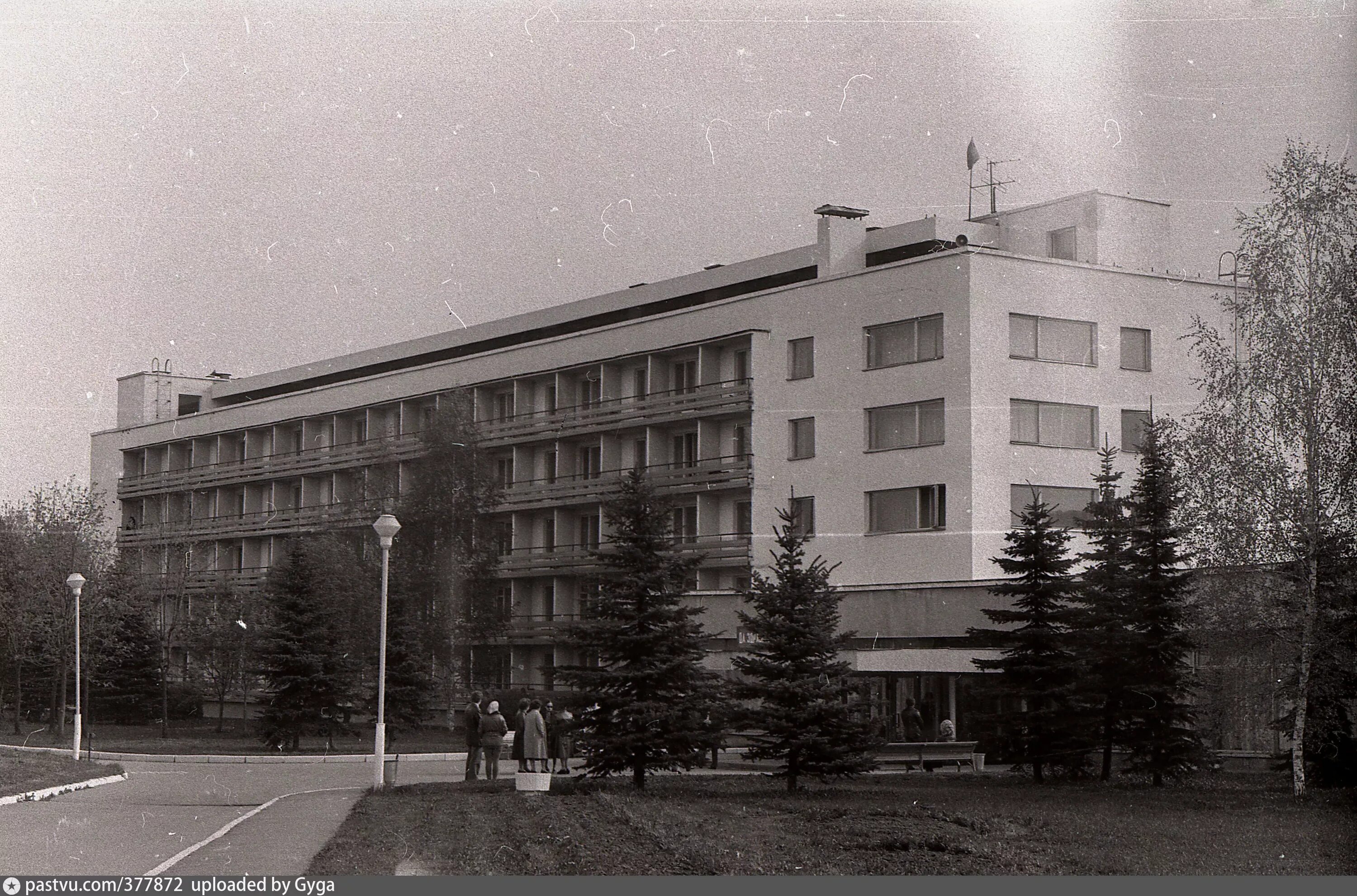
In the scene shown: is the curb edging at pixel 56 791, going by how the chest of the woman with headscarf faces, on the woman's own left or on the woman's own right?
on the woman's own left

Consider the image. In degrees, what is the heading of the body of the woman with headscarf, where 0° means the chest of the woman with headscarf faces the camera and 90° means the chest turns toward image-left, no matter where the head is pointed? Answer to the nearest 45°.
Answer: approximately 180°

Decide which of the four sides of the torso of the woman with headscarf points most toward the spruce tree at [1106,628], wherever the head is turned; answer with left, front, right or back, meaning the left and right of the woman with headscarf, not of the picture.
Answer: right

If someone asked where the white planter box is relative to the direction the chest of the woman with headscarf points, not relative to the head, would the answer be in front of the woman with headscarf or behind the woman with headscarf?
behind

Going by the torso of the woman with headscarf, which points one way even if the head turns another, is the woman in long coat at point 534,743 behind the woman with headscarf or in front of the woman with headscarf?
in front

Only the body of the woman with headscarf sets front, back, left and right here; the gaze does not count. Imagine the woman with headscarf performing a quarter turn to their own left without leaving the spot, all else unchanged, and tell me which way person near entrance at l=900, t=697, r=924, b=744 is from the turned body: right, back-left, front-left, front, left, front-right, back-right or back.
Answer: back-right

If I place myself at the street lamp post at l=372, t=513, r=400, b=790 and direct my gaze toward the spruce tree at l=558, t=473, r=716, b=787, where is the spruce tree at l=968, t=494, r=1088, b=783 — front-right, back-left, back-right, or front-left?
front-left
